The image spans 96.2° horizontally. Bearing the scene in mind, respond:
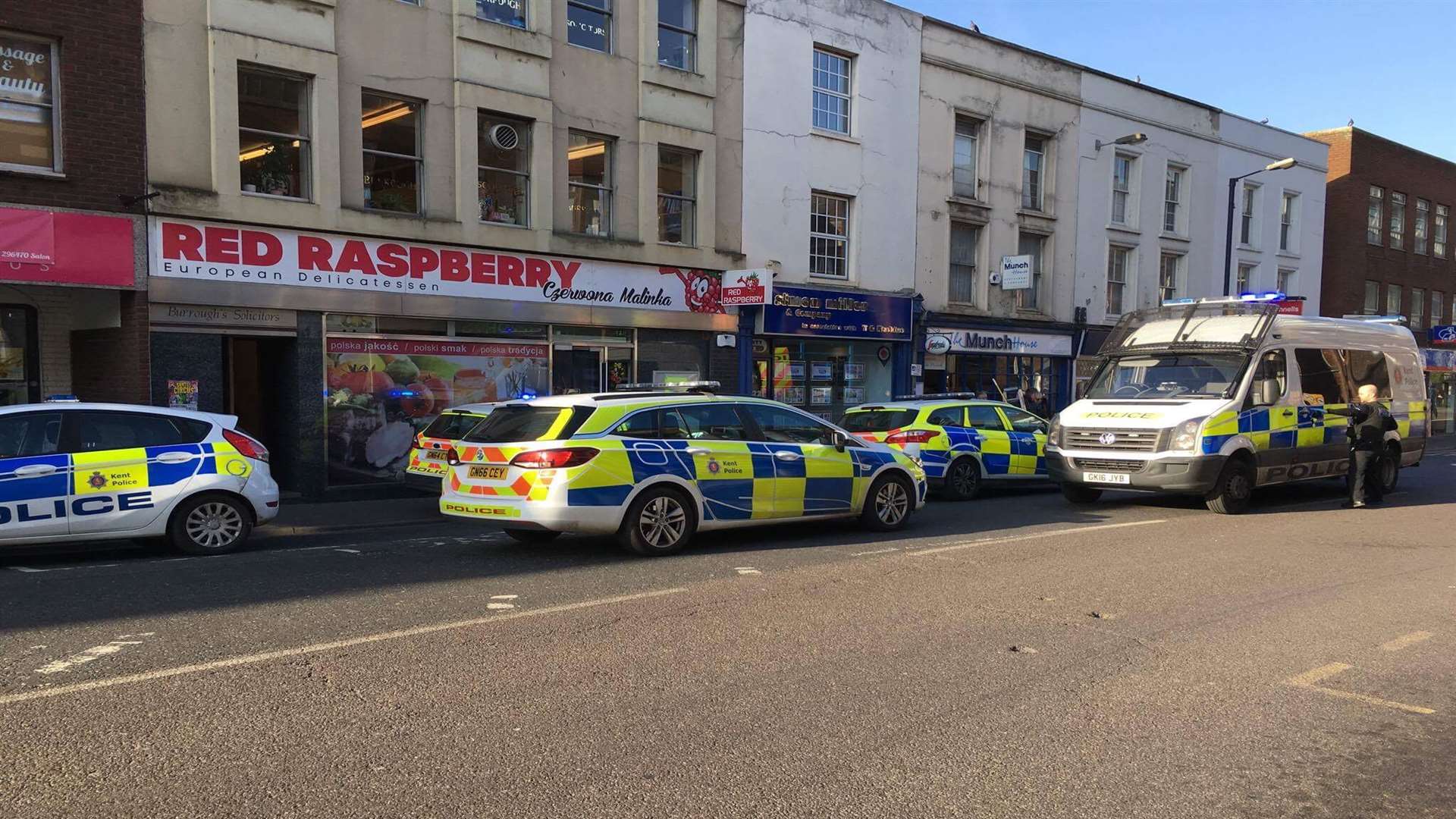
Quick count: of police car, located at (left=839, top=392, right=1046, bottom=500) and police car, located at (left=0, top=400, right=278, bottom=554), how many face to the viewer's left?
1

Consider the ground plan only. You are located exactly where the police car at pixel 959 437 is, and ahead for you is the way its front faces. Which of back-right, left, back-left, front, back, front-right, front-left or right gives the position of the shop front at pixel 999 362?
front-left

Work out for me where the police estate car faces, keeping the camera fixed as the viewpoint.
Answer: facing away from the viewer and to the right of the viewer

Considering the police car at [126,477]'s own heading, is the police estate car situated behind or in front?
behind

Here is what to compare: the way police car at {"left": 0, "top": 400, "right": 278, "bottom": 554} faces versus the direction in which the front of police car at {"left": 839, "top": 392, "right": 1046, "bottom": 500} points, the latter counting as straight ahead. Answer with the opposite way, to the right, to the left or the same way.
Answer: the opposite way

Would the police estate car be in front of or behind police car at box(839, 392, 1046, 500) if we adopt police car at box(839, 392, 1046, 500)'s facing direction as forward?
behind

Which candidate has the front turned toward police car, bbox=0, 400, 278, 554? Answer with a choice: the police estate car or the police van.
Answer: the police van

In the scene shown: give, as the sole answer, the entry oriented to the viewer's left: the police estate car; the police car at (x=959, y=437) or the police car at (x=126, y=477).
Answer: the police car at (x=126, y=477)

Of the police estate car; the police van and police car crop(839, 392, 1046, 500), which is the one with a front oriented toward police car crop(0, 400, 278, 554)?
the police van

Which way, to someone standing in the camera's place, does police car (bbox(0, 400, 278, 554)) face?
facing to the left of the viewer

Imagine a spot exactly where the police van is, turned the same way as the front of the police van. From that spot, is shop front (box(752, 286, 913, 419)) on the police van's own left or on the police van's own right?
on the police van's own right

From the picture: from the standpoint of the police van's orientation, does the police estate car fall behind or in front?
in front
